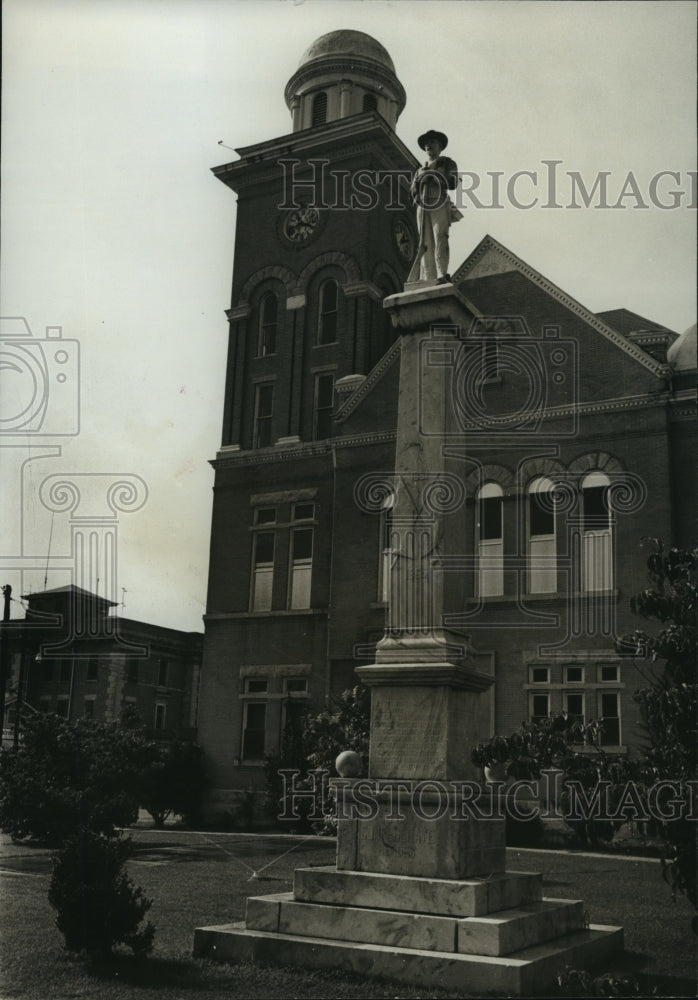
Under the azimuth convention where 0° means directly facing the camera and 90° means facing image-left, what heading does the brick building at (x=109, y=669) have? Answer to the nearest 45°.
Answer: approximately 45°

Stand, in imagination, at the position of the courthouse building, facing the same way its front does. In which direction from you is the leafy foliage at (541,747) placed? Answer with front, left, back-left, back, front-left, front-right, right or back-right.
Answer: front

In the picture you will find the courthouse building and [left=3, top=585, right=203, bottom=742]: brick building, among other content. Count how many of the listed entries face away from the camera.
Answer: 0

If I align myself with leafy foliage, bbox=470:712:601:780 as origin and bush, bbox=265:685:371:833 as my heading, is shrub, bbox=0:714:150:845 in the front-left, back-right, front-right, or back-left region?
front-left

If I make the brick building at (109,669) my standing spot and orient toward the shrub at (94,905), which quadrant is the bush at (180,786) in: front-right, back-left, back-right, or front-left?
front-left

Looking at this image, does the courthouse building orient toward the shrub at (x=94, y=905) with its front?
yes

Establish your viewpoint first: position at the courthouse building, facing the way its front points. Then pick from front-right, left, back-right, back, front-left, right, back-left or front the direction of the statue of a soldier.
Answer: front

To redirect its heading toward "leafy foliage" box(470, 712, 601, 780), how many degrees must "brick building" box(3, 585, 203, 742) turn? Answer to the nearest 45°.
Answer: approximately 45° to its left

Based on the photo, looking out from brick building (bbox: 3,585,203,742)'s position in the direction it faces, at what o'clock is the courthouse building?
The courthouse building is roughly at 9 o'clock from the brick building.

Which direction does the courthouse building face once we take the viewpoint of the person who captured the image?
facing the viewer

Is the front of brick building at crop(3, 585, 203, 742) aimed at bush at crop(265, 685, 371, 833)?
no

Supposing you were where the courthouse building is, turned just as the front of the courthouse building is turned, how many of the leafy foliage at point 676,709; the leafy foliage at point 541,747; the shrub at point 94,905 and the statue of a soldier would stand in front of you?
4

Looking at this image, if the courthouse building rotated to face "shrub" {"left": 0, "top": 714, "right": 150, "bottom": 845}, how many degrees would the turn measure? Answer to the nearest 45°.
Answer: approximately 45° to its right

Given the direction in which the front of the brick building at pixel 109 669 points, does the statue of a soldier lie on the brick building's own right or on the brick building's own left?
on the brick building's own left

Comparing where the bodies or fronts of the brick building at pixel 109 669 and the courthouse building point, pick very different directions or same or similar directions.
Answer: same or similar directions

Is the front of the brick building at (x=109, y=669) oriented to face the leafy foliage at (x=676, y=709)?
no
